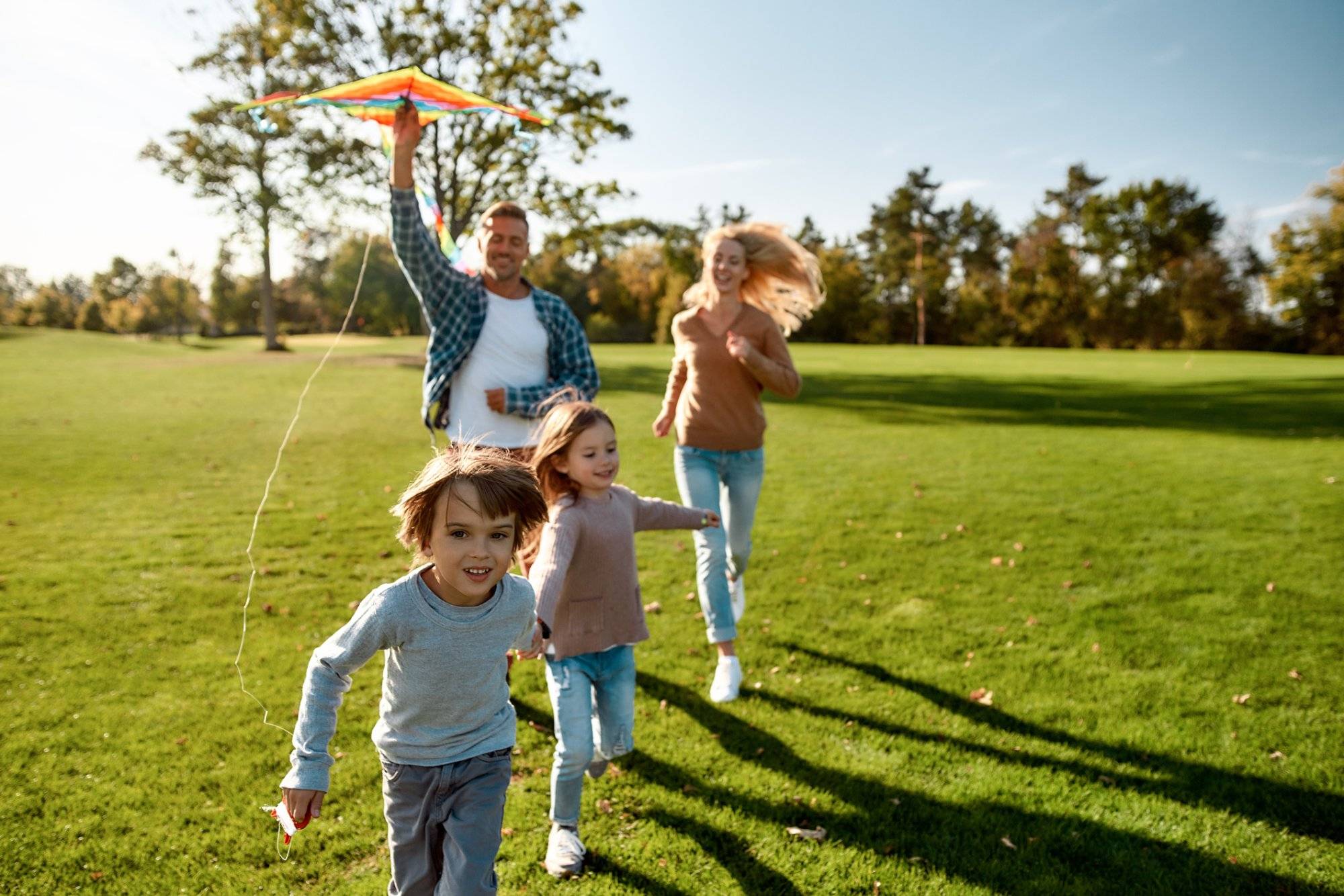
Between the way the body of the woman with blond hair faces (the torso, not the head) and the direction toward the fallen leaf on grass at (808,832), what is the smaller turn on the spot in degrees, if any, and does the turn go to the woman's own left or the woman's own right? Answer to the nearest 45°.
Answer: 0° — they already face it

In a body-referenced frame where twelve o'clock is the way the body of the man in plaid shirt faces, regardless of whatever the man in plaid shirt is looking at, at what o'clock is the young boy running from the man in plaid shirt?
The young boy running is roughly at 12 o'clock from the man in plaid shirt.

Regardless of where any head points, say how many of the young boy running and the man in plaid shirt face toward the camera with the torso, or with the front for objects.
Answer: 2

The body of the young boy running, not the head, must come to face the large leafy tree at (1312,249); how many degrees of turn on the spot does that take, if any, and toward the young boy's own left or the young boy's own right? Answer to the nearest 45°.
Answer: approximately 135° to the young boy's own left

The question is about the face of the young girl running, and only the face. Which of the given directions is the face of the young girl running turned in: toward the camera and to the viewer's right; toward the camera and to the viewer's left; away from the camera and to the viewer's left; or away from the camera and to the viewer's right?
toward the camera and to the viewer's right
